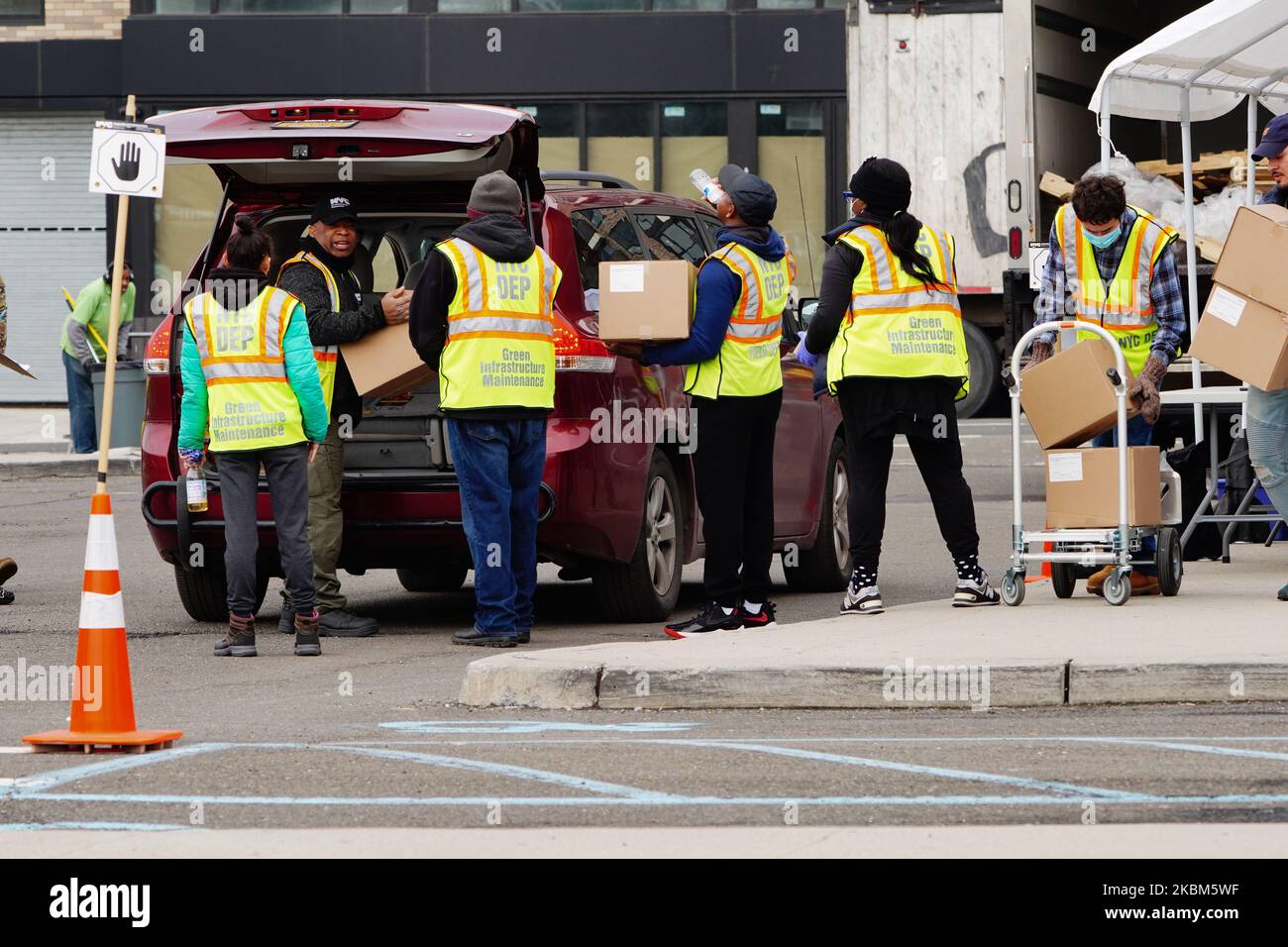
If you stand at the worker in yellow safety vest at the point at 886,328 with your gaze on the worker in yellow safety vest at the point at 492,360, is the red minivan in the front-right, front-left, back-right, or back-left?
front-right

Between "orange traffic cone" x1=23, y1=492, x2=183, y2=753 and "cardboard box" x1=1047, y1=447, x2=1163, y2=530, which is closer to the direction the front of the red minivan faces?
the cardboard box

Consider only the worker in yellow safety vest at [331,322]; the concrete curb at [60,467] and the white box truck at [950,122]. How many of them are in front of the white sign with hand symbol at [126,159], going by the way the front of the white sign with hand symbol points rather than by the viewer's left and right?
0

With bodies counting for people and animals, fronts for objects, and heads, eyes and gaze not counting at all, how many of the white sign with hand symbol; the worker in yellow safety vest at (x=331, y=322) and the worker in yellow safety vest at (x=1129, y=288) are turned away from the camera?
0

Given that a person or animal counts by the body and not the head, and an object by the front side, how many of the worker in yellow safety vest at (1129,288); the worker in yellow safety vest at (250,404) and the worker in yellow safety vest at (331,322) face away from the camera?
1

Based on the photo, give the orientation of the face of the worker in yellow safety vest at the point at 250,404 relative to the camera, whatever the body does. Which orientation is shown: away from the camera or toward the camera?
away from the camera

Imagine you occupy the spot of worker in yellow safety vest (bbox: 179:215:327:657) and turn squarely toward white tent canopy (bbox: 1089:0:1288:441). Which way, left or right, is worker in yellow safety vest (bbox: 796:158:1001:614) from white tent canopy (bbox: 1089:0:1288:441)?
right

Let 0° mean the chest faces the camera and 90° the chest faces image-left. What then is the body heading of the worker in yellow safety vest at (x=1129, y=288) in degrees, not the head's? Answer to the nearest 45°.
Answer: approximately 0°

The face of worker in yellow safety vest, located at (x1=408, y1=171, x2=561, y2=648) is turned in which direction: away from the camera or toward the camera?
away from the camera

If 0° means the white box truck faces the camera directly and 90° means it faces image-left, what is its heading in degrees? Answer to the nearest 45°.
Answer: approximately 135°

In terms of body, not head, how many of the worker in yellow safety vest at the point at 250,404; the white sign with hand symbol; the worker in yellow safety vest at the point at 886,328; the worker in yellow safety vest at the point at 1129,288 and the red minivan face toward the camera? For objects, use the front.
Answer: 2

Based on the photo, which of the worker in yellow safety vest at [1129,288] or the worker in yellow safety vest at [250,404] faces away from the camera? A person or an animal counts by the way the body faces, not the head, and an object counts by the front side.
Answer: the worker in yellow safety vest at [250,404]

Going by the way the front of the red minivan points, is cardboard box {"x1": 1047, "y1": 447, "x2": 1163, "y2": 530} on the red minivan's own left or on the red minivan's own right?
on the red minivan's own right

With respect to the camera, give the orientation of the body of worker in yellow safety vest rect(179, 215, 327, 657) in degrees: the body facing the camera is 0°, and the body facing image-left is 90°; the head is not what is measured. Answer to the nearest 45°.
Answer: approximately 180°

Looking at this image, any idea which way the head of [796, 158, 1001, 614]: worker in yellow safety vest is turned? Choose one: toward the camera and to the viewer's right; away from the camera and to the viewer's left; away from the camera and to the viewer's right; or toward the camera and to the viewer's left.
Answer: away from the camera and to the viewer's left

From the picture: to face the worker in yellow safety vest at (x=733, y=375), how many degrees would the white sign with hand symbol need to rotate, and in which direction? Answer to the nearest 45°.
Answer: approximately 90° to its left

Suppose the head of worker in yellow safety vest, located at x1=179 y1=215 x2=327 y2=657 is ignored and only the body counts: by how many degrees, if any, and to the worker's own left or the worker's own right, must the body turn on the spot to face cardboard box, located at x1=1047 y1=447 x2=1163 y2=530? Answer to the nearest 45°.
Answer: approximately 90° to the worker's own right
